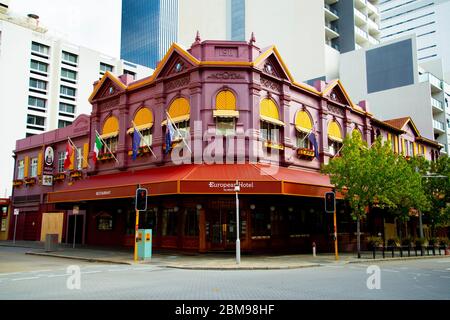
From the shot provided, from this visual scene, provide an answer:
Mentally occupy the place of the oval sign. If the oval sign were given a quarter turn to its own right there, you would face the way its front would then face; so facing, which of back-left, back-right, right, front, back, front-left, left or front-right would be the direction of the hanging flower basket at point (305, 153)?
back

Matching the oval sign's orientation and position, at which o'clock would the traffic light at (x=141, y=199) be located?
The traffic light is roughly at 10 o'clock from the oval sign.

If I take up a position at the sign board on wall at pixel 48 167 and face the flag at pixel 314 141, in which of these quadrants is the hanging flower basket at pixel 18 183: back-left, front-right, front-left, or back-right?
back-left

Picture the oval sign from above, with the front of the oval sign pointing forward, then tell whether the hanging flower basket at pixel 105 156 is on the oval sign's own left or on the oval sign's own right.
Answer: on the oval sign's own left

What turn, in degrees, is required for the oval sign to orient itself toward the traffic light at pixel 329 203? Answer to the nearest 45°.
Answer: approximately 90° to its left

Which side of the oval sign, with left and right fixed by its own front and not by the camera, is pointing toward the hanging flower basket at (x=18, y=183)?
right

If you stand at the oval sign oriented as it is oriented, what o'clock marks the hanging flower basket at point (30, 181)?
The hanging flower basket is roughly at 4 o'clock from the oval sign.

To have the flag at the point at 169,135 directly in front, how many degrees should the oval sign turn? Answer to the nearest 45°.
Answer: approximately 45° to its left

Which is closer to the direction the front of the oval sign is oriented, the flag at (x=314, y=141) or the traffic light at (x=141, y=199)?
the traffic light

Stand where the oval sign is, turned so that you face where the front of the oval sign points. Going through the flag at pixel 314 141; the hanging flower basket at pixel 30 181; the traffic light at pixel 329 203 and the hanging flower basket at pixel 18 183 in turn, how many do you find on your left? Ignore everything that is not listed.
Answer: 2

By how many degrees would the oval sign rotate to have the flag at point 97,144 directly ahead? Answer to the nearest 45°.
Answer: approximately 45° to its left

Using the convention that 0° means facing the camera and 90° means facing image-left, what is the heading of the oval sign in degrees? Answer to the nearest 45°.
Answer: approximately 45°

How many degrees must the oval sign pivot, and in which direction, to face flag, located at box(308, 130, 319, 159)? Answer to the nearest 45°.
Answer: approximately 90° to its left

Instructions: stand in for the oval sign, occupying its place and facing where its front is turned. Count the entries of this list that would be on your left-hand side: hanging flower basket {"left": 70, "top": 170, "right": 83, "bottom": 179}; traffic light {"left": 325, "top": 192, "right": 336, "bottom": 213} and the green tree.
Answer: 3
